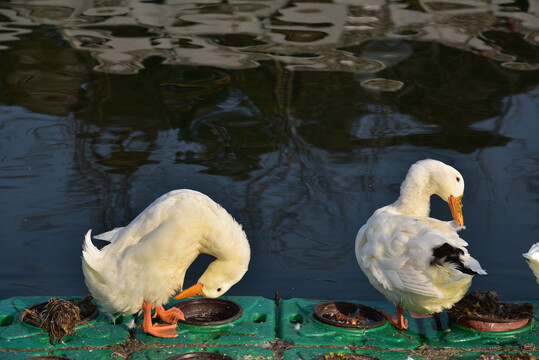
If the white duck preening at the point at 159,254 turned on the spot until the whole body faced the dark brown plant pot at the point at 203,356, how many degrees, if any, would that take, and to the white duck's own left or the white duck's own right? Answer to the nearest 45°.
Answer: approximately 90° to the white duck's own right

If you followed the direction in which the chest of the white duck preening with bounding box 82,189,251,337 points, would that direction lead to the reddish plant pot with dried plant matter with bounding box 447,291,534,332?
yes

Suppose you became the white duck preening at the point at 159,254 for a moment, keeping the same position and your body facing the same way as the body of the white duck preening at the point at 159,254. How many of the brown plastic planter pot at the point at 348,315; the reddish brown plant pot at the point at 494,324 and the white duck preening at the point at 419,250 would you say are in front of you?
3

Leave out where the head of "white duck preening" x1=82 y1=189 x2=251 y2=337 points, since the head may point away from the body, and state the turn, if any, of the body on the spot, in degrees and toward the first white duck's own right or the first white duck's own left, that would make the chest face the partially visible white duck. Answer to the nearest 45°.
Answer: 0° — it already faces it

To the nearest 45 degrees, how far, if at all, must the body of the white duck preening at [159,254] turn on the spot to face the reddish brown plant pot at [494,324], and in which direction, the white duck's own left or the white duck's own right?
0° — it already faces it

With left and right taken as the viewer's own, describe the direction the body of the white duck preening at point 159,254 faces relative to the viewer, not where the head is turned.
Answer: facing to the right of the viewer

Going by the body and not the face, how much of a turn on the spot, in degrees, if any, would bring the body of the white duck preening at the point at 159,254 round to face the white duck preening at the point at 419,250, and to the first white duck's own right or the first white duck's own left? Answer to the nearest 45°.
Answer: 0° — it already faces it
